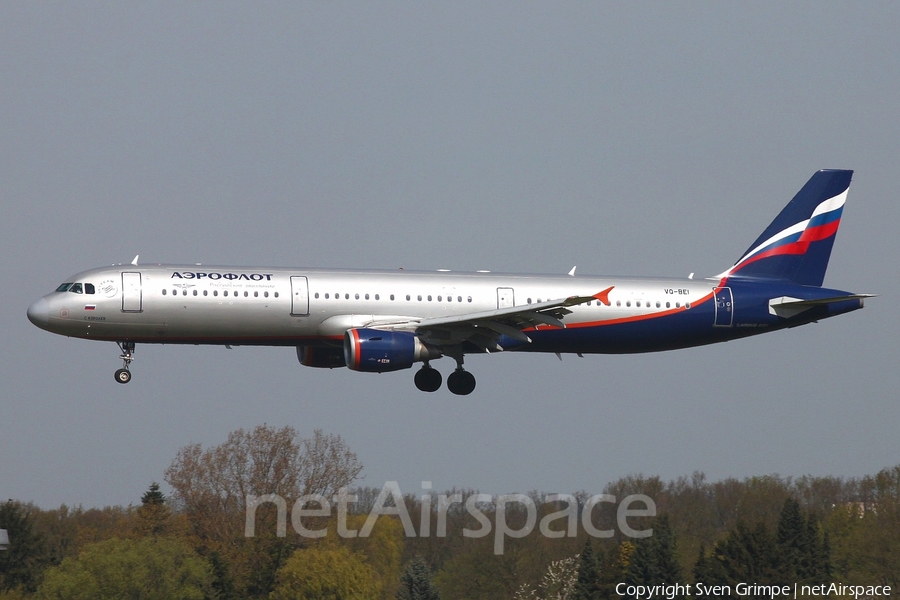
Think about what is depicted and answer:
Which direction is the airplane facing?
to the viewer's left
